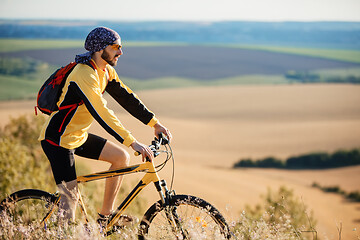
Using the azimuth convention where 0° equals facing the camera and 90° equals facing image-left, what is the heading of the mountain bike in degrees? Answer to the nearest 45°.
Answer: approximately 270°

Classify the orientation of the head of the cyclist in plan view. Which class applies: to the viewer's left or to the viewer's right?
to the viewer's right
